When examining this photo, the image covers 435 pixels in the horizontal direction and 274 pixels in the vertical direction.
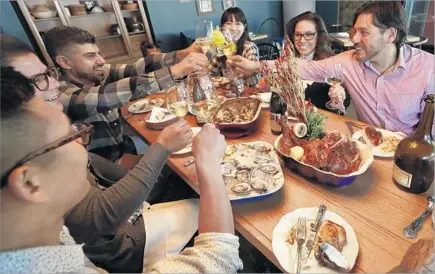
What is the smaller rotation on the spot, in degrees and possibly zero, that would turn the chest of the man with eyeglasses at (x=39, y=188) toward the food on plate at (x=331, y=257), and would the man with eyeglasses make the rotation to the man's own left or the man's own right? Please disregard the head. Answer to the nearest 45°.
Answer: approximately 90° to the man's own right

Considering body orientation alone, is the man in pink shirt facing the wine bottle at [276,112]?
yes

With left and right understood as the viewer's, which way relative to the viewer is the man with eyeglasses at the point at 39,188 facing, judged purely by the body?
facing away from the viewer and to the right of the viewer

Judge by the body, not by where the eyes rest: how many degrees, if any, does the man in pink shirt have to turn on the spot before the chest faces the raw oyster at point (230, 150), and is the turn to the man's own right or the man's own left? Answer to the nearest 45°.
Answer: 0° — they already face it

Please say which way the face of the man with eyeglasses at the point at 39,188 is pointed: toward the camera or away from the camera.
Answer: away from the camera

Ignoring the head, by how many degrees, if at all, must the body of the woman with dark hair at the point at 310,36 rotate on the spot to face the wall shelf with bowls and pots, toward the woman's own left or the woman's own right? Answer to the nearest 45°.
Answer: approximately 45° to the woman's own right

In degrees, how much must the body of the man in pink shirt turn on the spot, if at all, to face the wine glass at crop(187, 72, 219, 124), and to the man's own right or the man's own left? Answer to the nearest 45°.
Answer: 0° — they already face it

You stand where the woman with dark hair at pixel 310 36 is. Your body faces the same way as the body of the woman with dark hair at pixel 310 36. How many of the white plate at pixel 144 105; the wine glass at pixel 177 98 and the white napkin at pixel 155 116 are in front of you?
3

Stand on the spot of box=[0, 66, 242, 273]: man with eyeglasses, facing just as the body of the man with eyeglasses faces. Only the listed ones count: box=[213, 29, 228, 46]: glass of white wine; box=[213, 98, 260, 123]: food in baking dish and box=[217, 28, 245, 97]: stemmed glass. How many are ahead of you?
3
